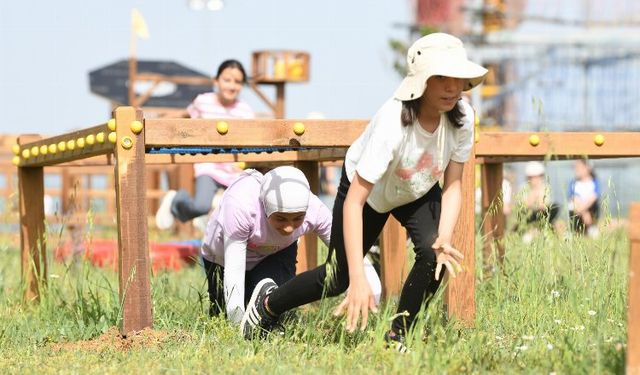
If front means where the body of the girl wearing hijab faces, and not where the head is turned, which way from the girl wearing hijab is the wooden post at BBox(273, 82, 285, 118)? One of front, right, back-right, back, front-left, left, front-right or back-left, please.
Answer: back-left

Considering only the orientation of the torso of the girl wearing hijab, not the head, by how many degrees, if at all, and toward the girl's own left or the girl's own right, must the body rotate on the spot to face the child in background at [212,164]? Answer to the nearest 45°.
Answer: approximately 135° to the girl's own left

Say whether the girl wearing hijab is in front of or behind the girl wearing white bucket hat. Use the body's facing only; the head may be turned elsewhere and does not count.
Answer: behind

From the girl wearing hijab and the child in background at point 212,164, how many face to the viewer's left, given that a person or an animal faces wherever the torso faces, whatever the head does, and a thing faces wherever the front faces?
0

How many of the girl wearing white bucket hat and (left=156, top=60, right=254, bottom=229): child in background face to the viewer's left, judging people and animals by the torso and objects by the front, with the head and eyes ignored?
0

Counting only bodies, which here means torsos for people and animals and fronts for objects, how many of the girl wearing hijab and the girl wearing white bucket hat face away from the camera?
0

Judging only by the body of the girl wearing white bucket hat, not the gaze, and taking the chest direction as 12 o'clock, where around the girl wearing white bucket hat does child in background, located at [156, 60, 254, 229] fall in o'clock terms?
The child in background is roughly at 7 o'clock from the girl wearing white bucket hat.

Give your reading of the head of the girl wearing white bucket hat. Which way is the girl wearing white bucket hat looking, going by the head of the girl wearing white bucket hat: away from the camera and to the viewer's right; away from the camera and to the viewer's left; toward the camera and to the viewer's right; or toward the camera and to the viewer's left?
toward the camera and to the viewer's right

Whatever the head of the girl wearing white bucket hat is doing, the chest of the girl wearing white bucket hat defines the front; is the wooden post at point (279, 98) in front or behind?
behind
